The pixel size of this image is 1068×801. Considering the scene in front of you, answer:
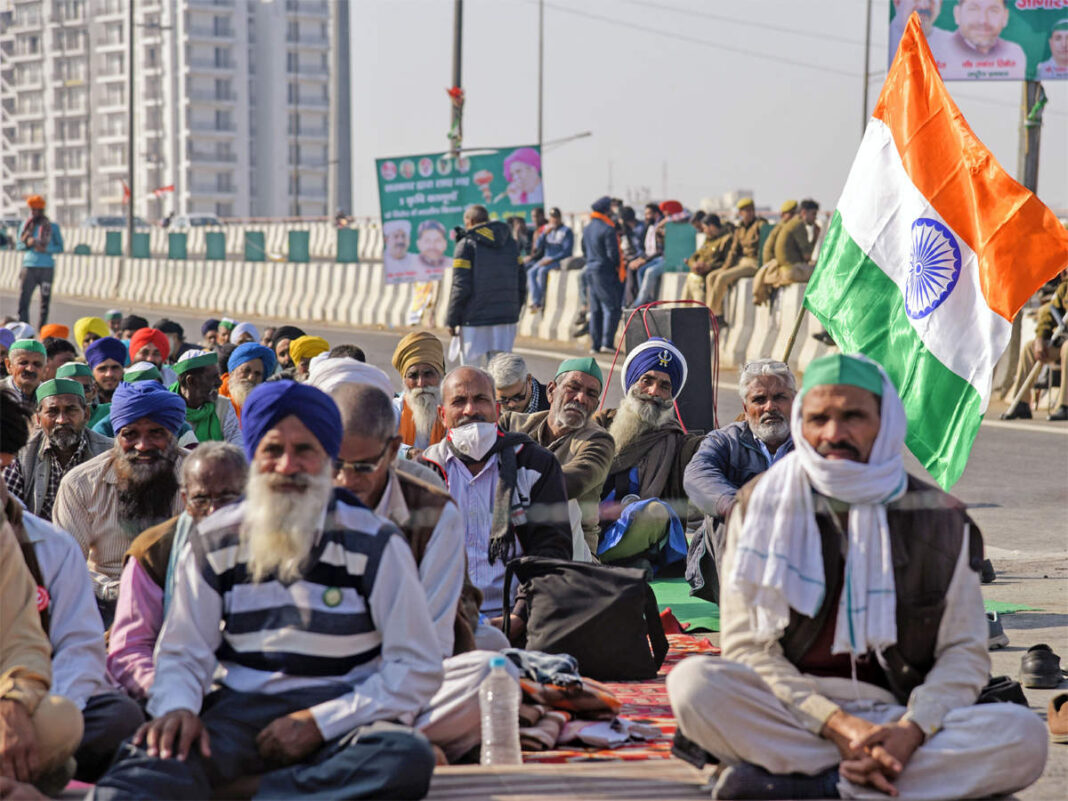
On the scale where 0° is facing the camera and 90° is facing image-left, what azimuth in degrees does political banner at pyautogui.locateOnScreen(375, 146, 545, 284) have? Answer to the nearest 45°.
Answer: approximately 0°

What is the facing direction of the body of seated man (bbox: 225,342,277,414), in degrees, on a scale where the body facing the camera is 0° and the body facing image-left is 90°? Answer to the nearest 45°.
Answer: approximately 0°

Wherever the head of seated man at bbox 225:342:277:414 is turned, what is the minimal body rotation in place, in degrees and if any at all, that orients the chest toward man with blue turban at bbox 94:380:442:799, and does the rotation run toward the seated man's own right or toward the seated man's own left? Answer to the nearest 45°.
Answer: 0° — they already face them

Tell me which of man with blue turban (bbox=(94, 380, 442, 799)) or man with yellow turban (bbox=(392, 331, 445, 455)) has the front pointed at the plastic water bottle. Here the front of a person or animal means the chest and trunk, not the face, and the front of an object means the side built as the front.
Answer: the man with yellow turban

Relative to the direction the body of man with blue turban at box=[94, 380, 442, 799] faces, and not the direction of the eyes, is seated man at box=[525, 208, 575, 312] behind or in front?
behind

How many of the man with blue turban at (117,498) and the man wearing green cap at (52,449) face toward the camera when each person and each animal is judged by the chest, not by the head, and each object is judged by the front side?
2

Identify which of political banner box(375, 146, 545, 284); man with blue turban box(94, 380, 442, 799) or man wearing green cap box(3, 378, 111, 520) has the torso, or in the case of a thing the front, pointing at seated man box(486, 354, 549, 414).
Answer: the political banner
